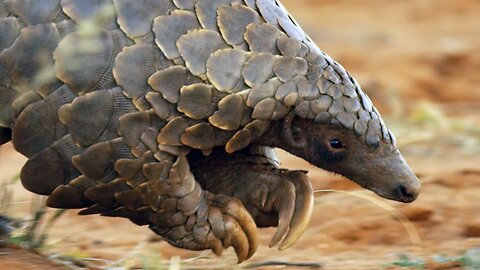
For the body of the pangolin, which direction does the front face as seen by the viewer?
to the viewer's right

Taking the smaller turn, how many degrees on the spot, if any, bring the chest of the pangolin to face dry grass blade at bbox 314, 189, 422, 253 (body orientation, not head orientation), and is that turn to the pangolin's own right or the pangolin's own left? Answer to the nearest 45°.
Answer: approximately 45° to the pangolin's own left
